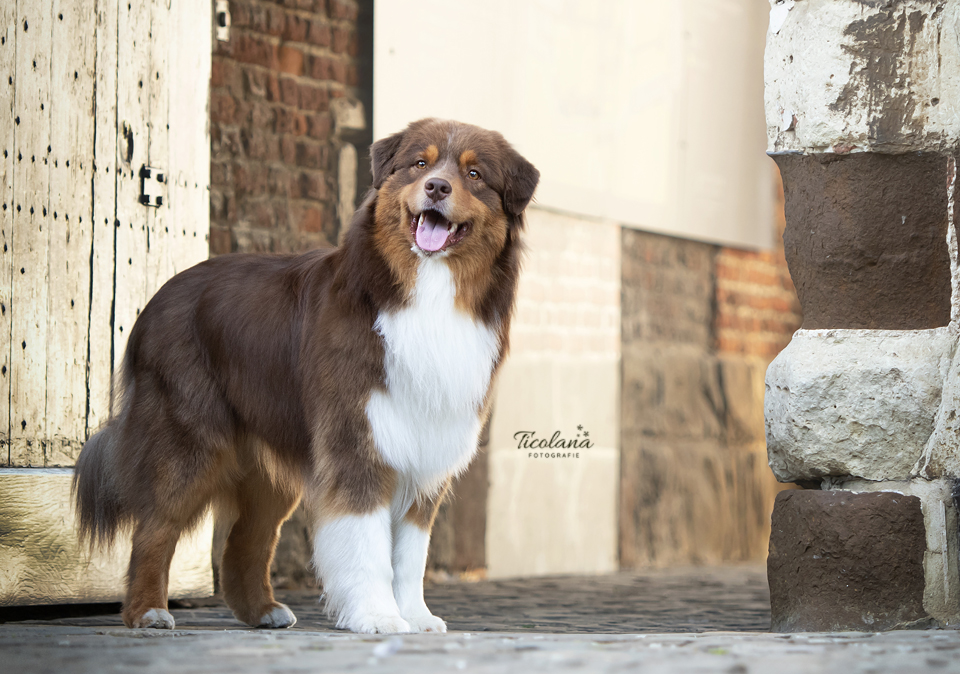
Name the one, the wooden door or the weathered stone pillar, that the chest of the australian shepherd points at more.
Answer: the weathered stone pillar

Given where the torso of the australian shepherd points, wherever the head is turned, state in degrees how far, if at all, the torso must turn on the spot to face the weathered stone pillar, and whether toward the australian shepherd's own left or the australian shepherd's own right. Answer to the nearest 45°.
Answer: approximately 45° to the australian shepherd's own left

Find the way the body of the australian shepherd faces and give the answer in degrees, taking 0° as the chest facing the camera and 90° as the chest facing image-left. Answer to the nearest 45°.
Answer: approximately 315°

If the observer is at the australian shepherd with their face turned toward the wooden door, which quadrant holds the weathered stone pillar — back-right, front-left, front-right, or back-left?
back-right

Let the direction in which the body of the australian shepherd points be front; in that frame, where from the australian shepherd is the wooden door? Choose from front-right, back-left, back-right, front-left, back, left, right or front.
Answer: back
